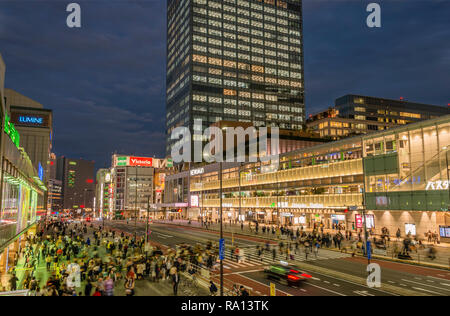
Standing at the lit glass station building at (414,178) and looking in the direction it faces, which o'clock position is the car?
The car is roughly at 11 o'clock from the lit glass station building.

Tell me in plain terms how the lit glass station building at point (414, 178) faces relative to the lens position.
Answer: facing the viewer and to the left of the viewer
